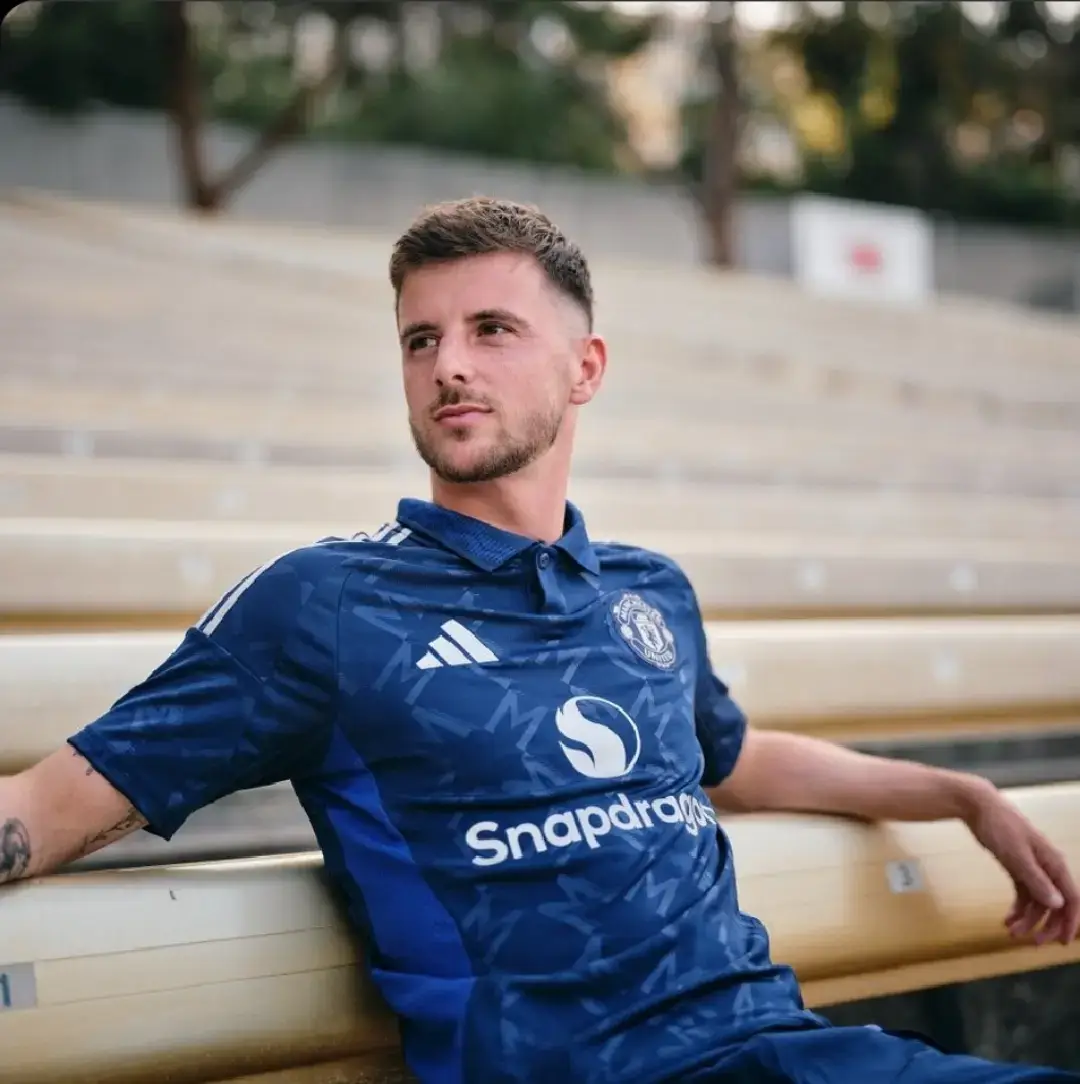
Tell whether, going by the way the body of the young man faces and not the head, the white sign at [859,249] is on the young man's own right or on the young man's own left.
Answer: on the young man's own left

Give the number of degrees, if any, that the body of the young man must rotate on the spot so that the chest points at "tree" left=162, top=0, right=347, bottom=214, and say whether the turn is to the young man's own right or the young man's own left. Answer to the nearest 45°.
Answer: approximately 135° to the young man's own left

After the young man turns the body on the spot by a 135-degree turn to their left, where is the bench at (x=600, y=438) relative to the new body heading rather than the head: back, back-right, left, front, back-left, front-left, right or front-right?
front

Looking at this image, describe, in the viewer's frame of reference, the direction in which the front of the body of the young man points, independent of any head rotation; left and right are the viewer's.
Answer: facing the viewer and to the right of the viewer

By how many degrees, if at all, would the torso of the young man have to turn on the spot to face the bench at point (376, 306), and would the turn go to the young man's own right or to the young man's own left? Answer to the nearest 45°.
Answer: approximately 135° to the young man's own left

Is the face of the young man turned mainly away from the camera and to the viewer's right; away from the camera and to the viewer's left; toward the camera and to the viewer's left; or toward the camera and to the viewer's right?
toward the camera and to the viewer's left
